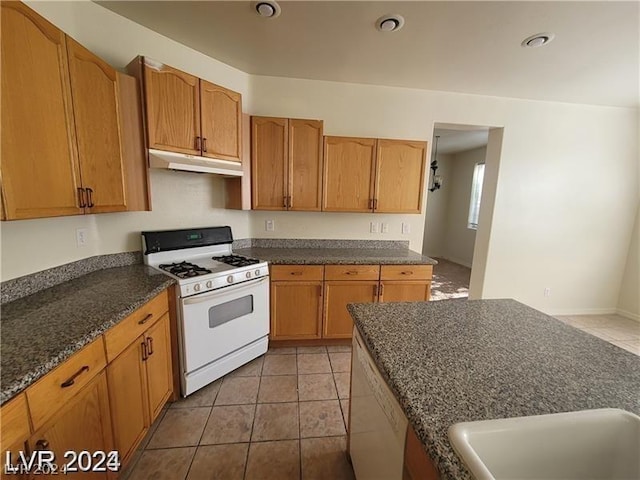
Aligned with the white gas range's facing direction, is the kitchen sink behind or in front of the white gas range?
in front

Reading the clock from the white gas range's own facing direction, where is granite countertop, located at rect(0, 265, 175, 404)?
The granite countertop is roughly at 3 o'clock from the white gas range.

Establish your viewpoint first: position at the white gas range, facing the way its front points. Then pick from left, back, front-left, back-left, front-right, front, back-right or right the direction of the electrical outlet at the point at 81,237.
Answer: back-right

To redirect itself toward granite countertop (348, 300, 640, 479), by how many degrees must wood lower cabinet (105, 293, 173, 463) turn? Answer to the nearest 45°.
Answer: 0° — it already faces it

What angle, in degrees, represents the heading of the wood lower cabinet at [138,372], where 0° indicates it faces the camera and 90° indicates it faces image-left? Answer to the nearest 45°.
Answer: approximately 315°

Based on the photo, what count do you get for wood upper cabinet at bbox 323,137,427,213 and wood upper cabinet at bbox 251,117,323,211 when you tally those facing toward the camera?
2

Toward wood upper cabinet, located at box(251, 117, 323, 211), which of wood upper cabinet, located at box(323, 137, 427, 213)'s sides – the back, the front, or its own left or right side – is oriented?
right

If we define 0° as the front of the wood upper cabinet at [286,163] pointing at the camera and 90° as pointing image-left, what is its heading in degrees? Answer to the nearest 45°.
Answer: approximately 0°

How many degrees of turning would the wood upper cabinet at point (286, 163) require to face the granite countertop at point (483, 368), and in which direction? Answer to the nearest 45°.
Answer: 0° — it already faces it

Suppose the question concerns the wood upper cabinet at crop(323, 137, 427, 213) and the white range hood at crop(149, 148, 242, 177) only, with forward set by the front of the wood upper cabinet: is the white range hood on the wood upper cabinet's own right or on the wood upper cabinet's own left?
on the wood upper cabinet's own right

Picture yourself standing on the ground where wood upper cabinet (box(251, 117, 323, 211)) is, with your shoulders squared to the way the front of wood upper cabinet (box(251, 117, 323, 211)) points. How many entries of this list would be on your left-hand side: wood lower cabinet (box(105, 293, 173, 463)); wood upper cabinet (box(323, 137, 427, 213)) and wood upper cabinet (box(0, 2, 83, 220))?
1
